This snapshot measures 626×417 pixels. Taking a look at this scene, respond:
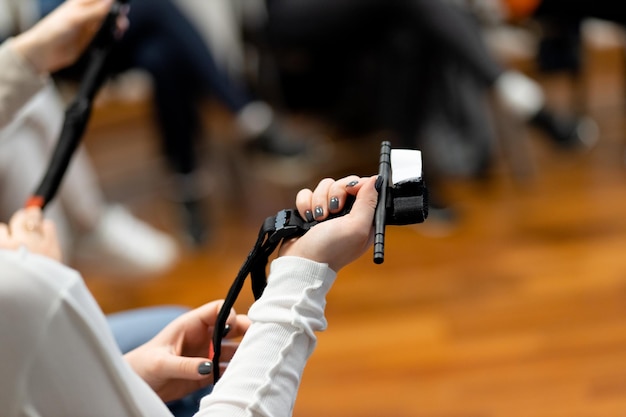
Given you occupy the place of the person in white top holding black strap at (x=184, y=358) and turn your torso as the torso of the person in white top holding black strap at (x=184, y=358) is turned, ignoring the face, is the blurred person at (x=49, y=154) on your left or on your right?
on your left

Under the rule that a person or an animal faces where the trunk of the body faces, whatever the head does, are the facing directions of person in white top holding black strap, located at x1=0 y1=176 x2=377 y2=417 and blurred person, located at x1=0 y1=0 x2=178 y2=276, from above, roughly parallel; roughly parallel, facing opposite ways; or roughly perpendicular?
roughly parallel

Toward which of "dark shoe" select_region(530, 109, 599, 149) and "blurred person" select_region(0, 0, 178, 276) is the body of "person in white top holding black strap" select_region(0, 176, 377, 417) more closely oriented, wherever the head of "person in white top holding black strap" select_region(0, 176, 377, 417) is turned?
the dark shoe

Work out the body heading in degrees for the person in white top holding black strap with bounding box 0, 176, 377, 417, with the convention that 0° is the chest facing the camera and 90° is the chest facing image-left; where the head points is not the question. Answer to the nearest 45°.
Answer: approximately 270°

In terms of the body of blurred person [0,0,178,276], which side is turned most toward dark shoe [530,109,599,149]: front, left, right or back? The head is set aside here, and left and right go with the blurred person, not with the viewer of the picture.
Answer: front

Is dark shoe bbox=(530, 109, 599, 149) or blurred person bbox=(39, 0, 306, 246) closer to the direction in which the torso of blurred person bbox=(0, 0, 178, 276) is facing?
the dark shoe

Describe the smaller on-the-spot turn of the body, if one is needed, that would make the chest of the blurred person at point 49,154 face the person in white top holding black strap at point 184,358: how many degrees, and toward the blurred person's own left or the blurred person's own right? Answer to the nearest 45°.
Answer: approximately 90° to the blurred person's own right

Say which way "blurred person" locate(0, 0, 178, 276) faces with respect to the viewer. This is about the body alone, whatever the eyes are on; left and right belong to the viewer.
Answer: facing to the right of the viewer
